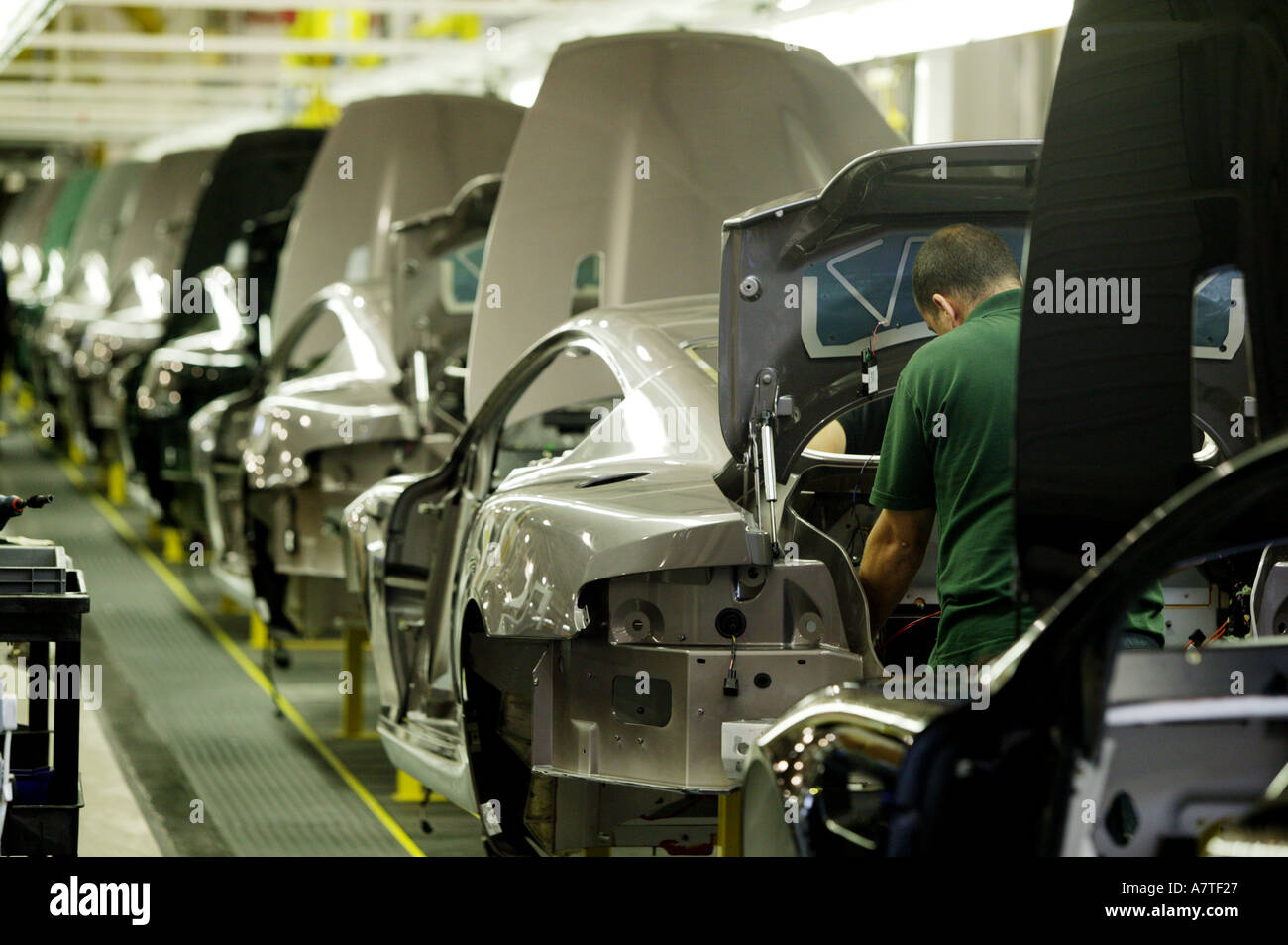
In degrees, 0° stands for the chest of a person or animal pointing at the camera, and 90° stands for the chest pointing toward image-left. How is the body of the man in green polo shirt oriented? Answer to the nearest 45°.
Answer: approximately 135°

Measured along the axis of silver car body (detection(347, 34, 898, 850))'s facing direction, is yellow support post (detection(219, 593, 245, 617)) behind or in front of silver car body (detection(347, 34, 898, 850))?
in front

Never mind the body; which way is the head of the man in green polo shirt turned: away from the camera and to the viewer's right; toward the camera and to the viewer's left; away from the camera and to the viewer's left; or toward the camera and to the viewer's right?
away from the camera and to the viewer's left

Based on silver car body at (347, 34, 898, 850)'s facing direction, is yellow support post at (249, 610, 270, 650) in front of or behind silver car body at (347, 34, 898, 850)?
in front

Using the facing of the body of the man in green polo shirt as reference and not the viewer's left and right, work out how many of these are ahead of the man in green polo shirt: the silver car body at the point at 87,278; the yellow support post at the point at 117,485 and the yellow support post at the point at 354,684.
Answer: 3

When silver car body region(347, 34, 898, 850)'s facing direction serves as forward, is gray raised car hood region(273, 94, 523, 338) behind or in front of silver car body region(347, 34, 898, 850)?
in front

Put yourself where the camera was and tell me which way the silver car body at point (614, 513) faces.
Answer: facing away from the viewer and to the left of the viewer

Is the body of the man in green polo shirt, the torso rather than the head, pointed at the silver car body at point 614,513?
yes

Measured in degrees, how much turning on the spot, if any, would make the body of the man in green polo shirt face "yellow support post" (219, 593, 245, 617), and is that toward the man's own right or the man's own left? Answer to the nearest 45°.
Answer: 0° — they already face it
